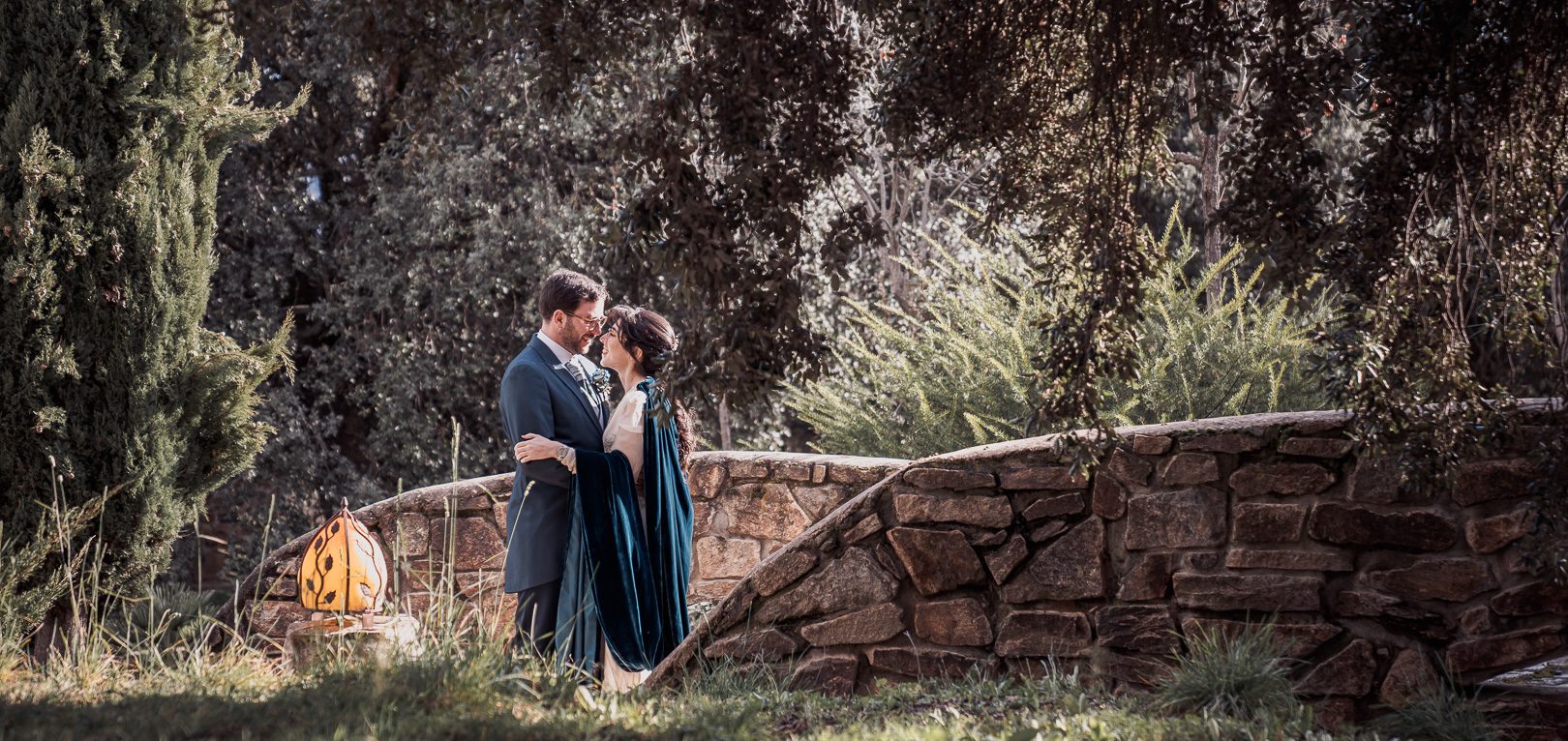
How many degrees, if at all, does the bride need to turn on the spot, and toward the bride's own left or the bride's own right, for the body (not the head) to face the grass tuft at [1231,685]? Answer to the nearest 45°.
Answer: approximately 135° to the bride's own left

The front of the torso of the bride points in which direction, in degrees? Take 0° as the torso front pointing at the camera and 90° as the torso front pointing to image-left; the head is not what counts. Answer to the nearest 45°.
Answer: approximately 90°

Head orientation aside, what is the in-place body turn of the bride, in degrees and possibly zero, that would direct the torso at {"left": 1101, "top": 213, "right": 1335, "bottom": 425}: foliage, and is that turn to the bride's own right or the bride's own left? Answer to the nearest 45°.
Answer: approximately 135° to the bride's own right

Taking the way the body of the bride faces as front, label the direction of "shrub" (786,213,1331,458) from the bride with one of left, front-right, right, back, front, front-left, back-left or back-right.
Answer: back-right

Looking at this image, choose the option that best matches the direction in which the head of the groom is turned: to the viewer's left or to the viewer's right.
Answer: to the viewer's right

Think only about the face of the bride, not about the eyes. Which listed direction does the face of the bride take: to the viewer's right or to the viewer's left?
to the viewer's left

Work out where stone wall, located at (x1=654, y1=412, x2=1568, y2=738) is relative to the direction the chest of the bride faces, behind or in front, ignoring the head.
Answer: behind
